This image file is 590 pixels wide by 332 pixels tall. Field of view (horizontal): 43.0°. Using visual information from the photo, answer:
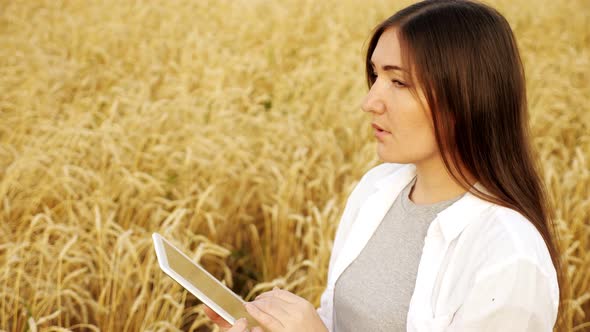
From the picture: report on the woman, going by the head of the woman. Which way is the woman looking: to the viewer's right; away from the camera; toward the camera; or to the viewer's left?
to the viewer's left

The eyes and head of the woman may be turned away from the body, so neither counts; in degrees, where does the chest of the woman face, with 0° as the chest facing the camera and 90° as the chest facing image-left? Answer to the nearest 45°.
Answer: approximately 45°
